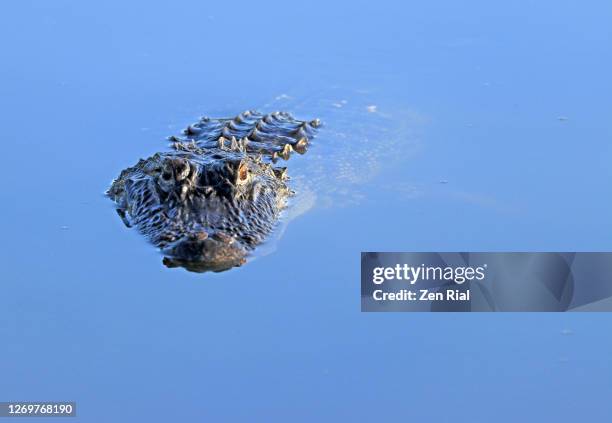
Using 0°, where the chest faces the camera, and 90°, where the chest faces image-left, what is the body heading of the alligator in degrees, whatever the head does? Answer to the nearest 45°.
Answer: approximately 0°
